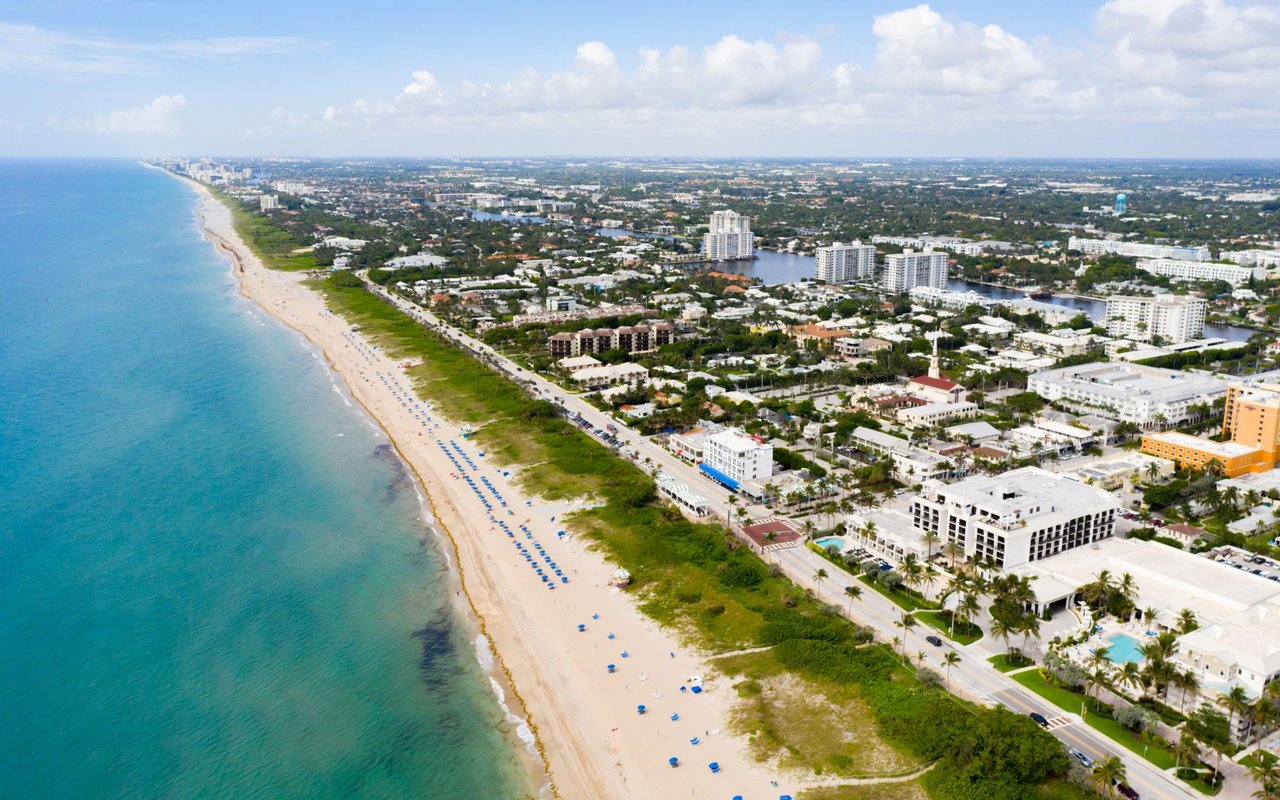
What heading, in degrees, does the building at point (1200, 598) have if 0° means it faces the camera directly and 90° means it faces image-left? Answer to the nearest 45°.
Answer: approximately 45°

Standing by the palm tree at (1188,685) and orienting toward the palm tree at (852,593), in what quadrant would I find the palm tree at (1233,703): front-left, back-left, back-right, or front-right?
back-left

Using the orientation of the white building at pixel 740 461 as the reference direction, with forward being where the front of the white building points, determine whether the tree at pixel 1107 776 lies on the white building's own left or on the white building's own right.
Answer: on the white building's own left

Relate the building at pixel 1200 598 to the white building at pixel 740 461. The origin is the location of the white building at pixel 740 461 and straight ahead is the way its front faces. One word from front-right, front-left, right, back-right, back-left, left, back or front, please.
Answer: left

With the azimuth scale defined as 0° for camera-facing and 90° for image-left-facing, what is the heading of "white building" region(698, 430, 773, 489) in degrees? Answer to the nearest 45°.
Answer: approximately 45°

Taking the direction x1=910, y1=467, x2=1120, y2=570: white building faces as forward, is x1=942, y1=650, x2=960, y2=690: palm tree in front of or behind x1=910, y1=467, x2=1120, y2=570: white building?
in front

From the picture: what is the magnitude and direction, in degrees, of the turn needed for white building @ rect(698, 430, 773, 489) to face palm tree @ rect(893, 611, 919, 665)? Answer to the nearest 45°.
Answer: approximately 45° to its left

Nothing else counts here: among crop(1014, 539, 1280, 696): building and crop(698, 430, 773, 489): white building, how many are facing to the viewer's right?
0

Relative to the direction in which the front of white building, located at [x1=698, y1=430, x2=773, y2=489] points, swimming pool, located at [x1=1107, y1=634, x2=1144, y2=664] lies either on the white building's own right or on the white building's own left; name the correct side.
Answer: on the white building's own left

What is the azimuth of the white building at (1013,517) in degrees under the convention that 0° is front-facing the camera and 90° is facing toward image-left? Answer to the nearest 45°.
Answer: approximately 45°

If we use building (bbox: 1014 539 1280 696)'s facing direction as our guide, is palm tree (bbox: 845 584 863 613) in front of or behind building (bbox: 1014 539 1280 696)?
in front
